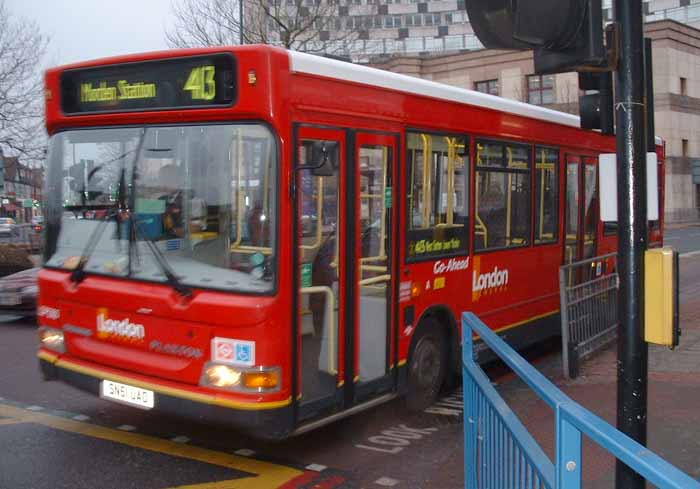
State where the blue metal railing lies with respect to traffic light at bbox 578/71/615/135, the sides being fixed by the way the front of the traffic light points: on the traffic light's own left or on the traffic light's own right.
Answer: on the traffic light's own left

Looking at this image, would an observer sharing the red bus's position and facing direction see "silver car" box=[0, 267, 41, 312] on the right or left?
on its right

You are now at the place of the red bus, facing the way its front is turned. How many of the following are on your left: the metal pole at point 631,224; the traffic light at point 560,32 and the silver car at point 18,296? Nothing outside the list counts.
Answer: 2

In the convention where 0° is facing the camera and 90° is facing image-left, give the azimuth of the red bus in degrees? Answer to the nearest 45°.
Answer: approximately 45°

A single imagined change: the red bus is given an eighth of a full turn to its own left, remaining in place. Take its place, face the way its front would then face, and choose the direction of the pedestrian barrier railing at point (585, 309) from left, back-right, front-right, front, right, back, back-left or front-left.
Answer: back-left

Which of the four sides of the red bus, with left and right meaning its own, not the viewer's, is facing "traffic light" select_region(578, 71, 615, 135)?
left

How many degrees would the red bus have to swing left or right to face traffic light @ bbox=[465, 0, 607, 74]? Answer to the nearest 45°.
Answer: approximately 90° to its left

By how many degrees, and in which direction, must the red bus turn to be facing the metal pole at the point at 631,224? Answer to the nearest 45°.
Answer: approximately 90° to its left
